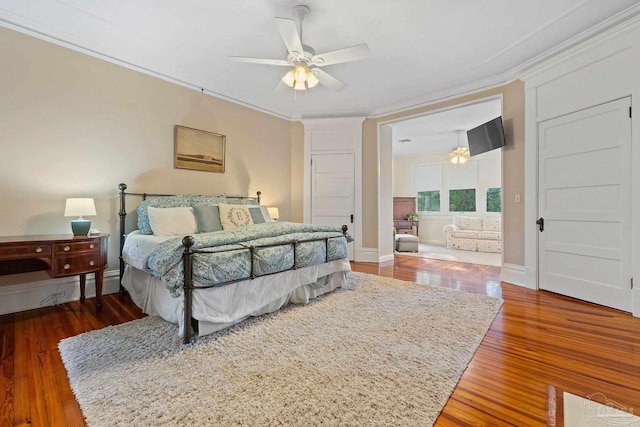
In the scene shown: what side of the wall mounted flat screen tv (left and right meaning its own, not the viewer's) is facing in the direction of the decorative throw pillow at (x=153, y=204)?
front

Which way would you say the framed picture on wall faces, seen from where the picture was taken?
facing the viewer and to the right of the viewer

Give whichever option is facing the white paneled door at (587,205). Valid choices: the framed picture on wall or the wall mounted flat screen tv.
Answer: the framed picture on wall

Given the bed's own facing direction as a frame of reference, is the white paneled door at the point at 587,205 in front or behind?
in front

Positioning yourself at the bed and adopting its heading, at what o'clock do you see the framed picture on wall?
The framed picture on wall is roughly at 7 o'clock from the bed.

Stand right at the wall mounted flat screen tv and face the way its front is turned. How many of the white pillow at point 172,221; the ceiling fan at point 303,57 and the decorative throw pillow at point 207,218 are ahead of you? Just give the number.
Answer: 3

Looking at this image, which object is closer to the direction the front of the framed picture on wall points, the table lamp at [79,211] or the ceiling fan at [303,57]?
the ceiling fan

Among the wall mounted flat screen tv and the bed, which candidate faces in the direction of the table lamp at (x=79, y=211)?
the wall mounted flat screen tv

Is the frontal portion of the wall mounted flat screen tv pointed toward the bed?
yes

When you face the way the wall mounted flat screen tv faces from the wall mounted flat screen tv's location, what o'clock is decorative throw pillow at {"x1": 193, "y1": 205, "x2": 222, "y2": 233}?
The decorative throw pillow is roughly at 12 o'clock from the wall mounted flat screen tv.

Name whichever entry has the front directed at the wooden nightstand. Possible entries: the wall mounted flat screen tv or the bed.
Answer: the wall mounted flat screen tv

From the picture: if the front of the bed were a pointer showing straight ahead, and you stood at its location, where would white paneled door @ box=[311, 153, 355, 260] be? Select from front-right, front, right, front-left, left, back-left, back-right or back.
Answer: left

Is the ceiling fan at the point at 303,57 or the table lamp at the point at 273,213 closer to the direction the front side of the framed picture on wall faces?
the ceiling fan

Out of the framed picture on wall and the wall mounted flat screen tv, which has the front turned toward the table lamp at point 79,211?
the wall mounted flat screen tv

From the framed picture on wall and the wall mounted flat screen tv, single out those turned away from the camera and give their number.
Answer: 0

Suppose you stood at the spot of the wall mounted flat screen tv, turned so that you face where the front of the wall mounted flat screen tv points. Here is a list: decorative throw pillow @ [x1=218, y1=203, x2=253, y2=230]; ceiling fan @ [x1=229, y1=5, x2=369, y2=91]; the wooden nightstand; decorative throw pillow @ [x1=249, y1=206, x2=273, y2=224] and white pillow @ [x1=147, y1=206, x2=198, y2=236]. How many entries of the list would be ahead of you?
5

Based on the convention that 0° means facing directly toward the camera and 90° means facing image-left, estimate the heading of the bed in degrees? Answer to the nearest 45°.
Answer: approximately 315°

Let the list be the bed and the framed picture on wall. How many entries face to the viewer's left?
0
